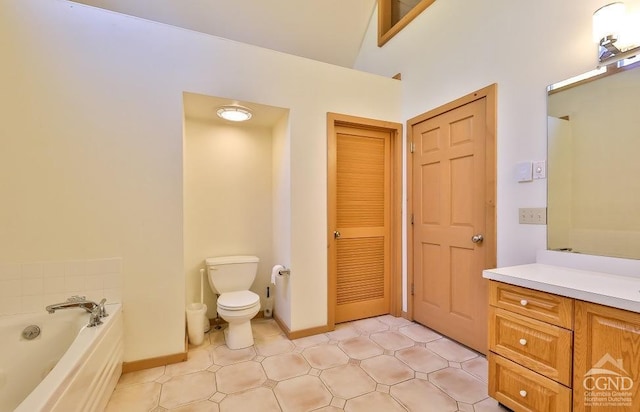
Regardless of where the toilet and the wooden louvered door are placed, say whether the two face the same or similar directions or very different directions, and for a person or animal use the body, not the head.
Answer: same or similar directions

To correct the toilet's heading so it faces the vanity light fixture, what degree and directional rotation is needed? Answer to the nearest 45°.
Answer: approximately 45° to its left

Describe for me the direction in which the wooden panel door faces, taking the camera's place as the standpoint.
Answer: facing the viewer and to the left of the viewer

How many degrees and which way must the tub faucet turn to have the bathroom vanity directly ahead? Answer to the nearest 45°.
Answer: approximately 135° to its left

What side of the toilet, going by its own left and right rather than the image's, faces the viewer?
front

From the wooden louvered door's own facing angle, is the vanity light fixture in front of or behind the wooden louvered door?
in front

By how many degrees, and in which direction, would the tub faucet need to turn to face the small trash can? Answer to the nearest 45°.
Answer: approximately 180°

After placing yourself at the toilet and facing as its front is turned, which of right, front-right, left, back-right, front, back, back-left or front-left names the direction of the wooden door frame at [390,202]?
left

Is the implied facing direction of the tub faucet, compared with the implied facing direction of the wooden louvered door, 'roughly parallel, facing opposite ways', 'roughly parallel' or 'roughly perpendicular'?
roughly perpendicular

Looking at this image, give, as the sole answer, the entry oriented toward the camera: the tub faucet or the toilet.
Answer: the toilet

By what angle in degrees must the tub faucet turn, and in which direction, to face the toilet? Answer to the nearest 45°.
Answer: approximately 180°

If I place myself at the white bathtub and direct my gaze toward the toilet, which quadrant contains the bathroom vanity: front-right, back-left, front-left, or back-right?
front-right
